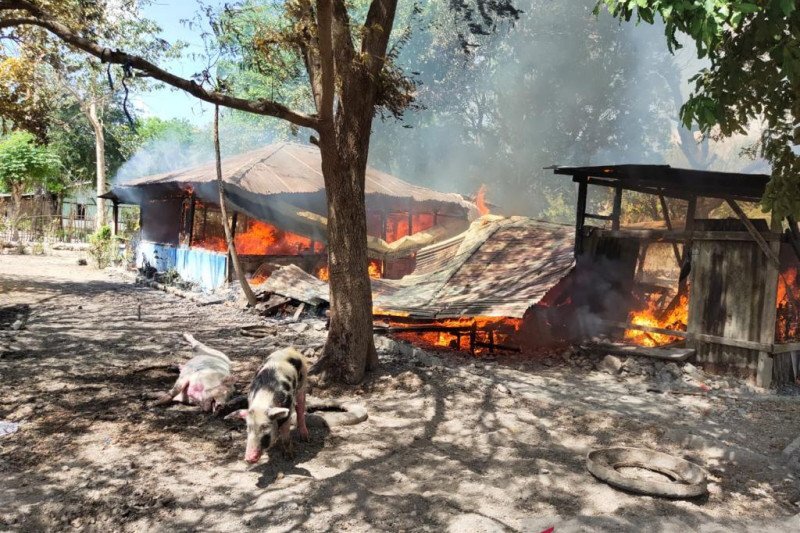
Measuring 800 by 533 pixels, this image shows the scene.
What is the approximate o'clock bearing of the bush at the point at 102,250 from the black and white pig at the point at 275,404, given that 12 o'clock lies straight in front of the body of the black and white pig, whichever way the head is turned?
The bush is roughly at 4 o'clock from the black and white pig.

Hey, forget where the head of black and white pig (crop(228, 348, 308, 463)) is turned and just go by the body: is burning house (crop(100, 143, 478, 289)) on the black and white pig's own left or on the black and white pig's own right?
on the black and white pig's own right

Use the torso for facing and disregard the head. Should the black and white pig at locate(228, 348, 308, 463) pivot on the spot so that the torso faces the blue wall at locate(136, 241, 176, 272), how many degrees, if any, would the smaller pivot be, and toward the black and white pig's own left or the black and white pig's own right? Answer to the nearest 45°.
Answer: approximately 135° to the black and white pig's own right

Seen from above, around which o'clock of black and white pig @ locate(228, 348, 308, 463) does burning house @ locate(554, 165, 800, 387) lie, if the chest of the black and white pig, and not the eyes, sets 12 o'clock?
The burning house is roughly at 7 o'clock from the black and white pig.

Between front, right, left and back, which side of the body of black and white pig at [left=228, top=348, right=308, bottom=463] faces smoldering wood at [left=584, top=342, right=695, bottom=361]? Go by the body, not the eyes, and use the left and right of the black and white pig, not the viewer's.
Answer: back

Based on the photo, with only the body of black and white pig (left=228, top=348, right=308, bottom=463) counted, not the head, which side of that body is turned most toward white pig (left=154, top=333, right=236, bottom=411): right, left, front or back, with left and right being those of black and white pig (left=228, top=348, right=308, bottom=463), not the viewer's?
right

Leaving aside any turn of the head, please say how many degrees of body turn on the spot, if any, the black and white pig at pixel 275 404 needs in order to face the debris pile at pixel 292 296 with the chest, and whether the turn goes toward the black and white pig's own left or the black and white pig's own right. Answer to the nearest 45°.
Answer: approximately 135° to the black and white pig's own right

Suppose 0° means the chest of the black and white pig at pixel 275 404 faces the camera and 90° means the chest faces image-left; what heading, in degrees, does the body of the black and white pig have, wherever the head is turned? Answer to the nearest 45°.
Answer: approximately 45°
